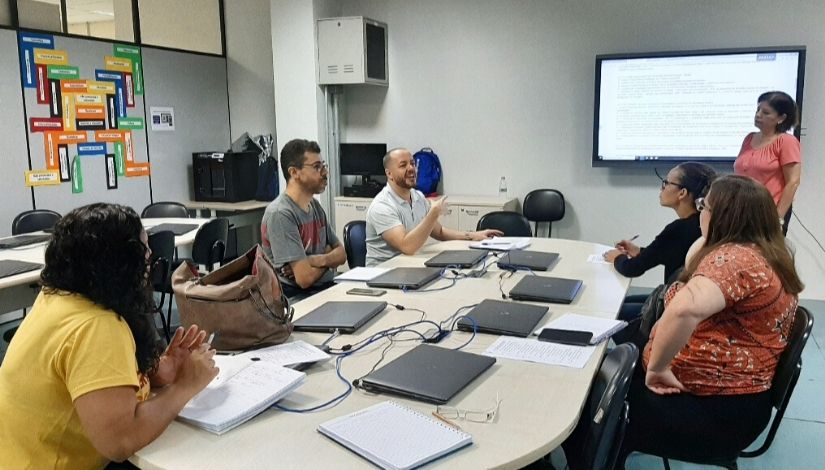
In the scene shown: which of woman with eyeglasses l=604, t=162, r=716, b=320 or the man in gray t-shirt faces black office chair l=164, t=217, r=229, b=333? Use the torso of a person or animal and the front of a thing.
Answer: the woman with eyeglasses

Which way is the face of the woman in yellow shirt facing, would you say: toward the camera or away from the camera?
away from the camera

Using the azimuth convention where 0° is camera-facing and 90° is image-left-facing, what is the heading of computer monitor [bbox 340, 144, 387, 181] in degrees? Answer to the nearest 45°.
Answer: approximately 0°

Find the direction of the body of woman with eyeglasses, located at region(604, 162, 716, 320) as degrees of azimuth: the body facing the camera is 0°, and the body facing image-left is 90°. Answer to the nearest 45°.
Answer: approximately 90°

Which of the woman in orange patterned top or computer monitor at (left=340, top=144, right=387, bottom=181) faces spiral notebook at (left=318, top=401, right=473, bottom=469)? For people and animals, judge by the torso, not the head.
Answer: the computer monitor

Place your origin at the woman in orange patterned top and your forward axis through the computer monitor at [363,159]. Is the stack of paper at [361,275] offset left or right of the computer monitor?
left

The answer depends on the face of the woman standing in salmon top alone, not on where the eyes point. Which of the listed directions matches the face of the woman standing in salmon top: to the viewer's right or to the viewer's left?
to the viewer's left

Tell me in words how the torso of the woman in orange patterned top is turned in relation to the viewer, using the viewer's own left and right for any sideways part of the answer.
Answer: facing away from the viewer and to the left of the viewer

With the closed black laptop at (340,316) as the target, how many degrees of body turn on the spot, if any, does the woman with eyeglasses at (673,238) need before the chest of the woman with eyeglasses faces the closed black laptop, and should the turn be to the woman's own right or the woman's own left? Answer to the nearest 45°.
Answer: approximately 45° to the woman's own left

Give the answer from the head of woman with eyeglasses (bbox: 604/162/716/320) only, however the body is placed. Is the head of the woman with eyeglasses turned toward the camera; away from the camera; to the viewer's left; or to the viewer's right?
to the viewer's left

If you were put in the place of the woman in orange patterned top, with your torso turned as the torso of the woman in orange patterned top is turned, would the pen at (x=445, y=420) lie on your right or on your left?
on your left

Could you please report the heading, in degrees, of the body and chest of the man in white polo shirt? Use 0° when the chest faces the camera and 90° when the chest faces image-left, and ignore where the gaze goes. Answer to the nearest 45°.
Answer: approximately 315°

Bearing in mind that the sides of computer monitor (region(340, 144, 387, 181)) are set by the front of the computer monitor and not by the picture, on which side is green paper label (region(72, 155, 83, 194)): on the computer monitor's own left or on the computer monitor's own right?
on the computer monitor's own right
